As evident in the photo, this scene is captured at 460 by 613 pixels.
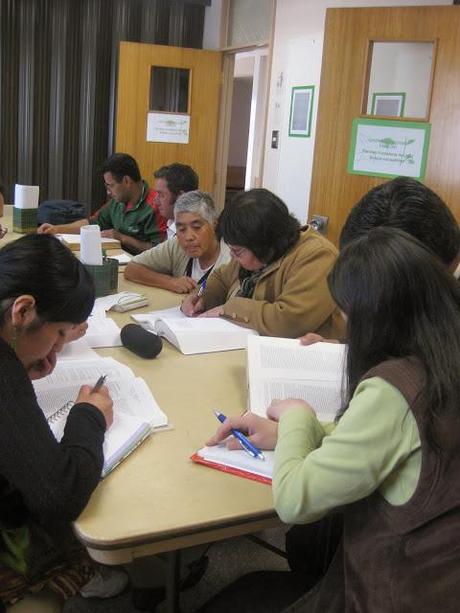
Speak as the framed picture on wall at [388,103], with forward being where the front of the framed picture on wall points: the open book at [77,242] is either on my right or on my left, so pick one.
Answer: on my right

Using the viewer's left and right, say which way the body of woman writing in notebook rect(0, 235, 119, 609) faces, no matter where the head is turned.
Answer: facing to the right of the viewer

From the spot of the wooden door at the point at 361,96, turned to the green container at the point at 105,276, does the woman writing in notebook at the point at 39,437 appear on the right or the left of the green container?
left

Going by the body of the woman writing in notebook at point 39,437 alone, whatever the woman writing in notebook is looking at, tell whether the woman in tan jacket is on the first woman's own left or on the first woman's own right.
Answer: on the first woman's own left

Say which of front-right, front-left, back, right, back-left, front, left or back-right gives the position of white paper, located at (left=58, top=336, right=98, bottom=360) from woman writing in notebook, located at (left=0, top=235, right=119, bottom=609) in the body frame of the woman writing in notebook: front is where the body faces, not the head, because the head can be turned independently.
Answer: left

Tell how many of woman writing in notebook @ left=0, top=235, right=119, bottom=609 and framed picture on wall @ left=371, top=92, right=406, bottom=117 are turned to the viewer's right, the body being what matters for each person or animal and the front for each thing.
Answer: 1

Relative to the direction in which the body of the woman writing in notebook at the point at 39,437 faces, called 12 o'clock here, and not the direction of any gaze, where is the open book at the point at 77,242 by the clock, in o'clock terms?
The open book is roughly at 9 o'clock from the woman writing in notebook.

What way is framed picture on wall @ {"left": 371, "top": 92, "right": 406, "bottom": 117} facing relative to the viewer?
toward the camera

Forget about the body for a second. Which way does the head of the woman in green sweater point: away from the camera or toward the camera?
away from the camera

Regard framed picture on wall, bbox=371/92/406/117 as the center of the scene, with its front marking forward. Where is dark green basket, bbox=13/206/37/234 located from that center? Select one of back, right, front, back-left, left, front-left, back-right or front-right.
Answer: right

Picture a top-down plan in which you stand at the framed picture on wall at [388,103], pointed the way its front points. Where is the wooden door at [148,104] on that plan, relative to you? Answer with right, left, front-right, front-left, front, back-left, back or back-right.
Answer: back-right

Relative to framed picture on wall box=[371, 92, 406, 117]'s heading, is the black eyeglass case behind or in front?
in front

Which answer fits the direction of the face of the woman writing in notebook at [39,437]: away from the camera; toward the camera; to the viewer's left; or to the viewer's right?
to the viewer's right
